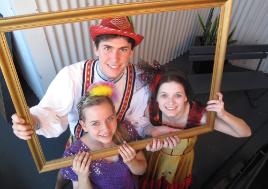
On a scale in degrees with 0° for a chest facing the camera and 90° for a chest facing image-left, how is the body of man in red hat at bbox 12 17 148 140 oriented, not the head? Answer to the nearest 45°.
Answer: approximately 0°

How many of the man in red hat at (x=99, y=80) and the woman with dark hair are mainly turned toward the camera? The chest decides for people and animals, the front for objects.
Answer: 2
